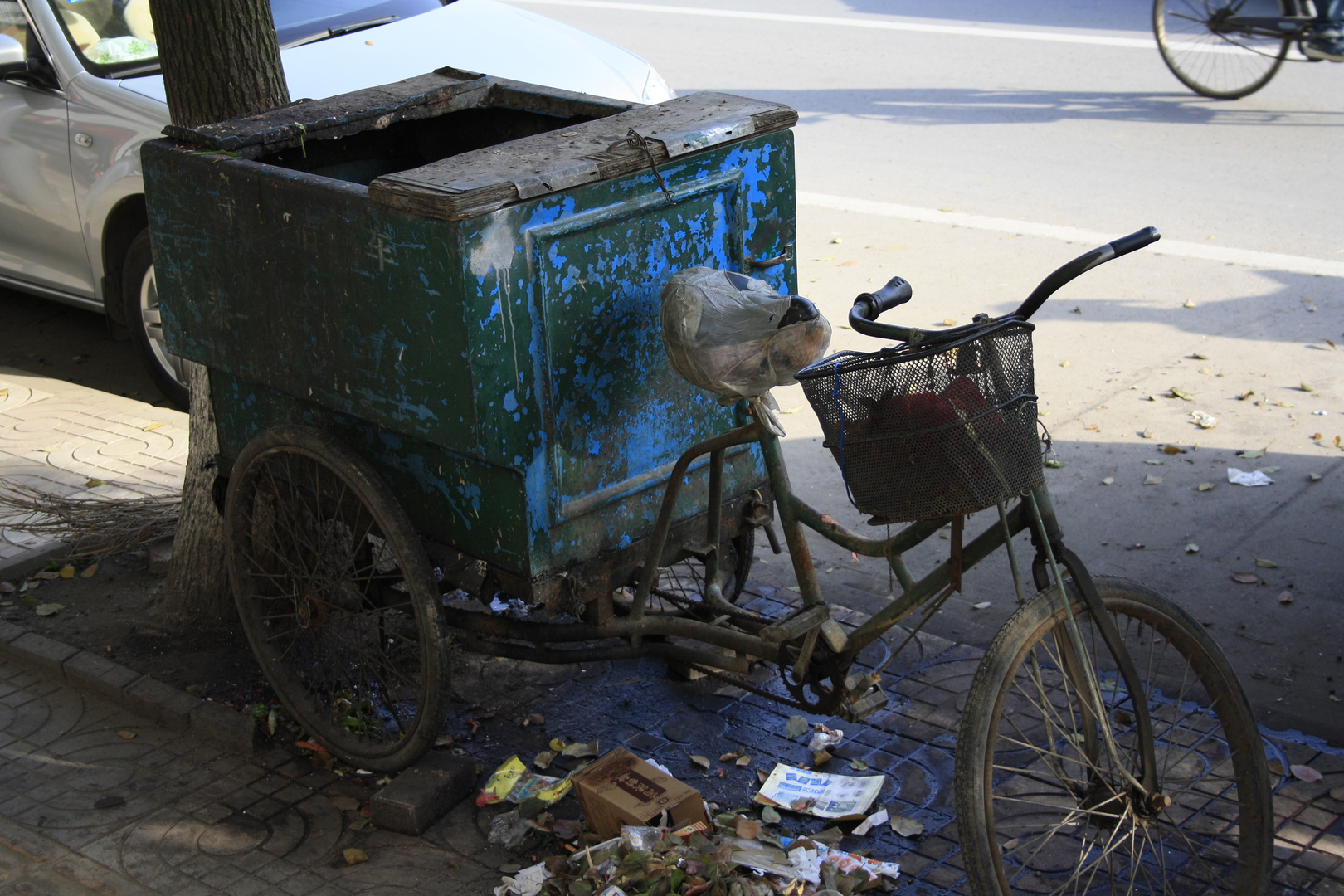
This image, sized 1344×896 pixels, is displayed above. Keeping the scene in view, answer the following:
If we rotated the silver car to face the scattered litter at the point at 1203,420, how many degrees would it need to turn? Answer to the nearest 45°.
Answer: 0° — it already faces it

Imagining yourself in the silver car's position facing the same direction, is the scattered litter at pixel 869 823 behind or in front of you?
in front

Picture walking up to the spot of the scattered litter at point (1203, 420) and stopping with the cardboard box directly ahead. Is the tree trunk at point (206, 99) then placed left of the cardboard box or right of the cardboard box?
right

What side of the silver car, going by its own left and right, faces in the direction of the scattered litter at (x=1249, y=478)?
front

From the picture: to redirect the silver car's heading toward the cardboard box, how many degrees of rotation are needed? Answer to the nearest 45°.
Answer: approximately 45° to its right

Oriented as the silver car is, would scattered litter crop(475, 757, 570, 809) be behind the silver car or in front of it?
in front

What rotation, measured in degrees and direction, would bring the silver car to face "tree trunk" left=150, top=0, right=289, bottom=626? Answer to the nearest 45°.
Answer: approximately 45° to its right

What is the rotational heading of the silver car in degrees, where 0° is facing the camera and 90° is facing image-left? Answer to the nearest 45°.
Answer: approximately 315°

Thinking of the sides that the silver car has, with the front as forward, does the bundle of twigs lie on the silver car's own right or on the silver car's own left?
on the silver car's own right
